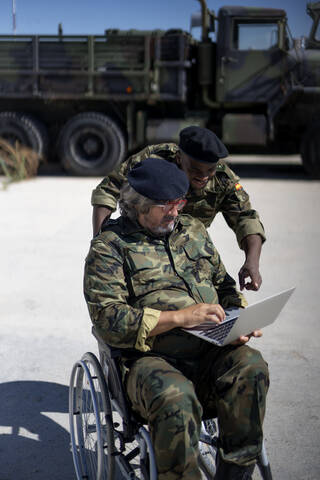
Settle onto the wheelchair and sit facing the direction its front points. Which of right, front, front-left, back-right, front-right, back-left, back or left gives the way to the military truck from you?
back-left

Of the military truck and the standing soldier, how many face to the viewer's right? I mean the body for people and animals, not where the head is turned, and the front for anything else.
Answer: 1

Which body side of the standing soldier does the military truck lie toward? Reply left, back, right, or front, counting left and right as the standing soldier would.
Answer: back

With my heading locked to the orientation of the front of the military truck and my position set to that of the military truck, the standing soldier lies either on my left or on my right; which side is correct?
on my right

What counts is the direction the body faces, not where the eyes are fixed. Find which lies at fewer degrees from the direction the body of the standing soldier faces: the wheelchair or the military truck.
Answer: the wheelchair

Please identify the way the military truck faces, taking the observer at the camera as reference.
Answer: facing to the right of the viewer

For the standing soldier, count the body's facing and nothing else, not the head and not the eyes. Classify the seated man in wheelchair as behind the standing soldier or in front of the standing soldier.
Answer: in front

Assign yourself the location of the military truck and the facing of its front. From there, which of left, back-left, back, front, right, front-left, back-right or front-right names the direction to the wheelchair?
right

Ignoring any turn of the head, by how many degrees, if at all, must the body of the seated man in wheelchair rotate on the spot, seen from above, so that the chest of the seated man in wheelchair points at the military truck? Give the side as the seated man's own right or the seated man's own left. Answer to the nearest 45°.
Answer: approximately 135° to the seated man's own left

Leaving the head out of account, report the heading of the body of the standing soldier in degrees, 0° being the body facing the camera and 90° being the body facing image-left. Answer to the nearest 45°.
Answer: approximately 0°

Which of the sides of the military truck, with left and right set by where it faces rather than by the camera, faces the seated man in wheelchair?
right
